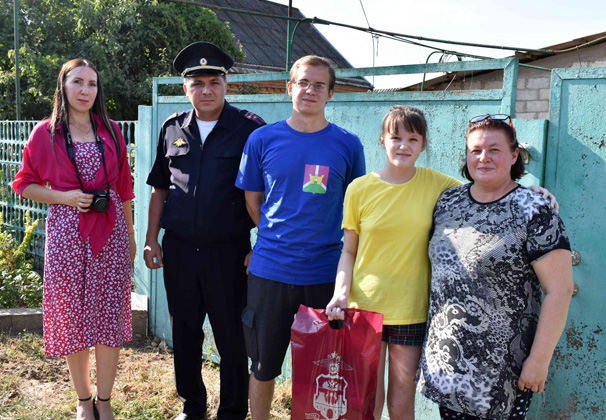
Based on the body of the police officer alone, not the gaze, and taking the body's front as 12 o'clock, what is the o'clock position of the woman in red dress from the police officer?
The woman in red dress is roughly at 3 o'clock from the police officer.

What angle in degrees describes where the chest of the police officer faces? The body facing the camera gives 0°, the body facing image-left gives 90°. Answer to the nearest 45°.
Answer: approximately 0°

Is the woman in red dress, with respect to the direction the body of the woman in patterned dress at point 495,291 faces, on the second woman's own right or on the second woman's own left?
on the second woman's own right

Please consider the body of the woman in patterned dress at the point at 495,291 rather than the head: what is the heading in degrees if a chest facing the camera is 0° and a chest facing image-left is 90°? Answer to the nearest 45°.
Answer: approximately 45°

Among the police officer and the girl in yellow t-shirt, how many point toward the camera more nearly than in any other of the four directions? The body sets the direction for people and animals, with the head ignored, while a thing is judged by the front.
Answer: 2

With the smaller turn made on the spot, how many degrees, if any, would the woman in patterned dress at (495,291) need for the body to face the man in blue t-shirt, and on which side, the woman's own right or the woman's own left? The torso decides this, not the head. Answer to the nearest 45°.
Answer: approximately 90° to the woman's own right

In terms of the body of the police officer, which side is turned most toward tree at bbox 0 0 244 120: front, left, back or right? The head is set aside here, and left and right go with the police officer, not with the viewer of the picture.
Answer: back

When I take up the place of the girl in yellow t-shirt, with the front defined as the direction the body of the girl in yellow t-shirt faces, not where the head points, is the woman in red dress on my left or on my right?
on my right
